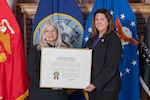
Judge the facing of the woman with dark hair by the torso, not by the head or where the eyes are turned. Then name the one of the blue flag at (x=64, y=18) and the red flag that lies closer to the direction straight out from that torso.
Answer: the red flag

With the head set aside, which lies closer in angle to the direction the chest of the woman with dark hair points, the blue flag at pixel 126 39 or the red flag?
the red flag

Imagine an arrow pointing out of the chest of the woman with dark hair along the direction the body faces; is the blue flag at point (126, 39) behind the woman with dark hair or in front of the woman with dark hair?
behind

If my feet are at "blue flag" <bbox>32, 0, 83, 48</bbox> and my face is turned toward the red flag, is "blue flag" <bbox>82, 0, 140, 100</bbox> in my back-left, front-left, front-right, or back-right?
back-left

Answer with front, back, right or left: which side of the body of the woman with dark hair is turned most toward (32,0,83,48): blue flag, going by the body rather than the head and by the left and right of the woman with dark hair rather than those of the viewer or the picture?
right

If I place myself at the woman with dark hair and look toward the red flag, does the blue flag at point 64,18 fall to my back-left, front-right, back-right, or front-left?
front-right

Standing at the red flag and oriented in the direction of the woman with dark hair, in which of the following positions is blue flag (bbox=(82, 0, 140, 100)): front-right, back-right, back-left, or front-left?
front-left

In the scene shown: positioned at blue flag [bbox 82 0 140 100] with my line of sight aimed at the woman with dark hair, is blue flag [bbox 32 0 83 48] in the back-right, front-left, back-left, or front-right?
front-right

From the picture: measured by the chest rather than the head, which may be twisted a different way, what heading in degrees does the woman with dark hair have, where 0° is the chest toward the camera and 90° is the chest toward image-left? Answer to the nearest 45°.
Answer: approximately 45°

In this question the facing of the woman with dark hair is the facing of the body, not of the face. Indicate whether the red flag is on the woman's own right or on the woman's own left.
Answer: on the woman's own right
